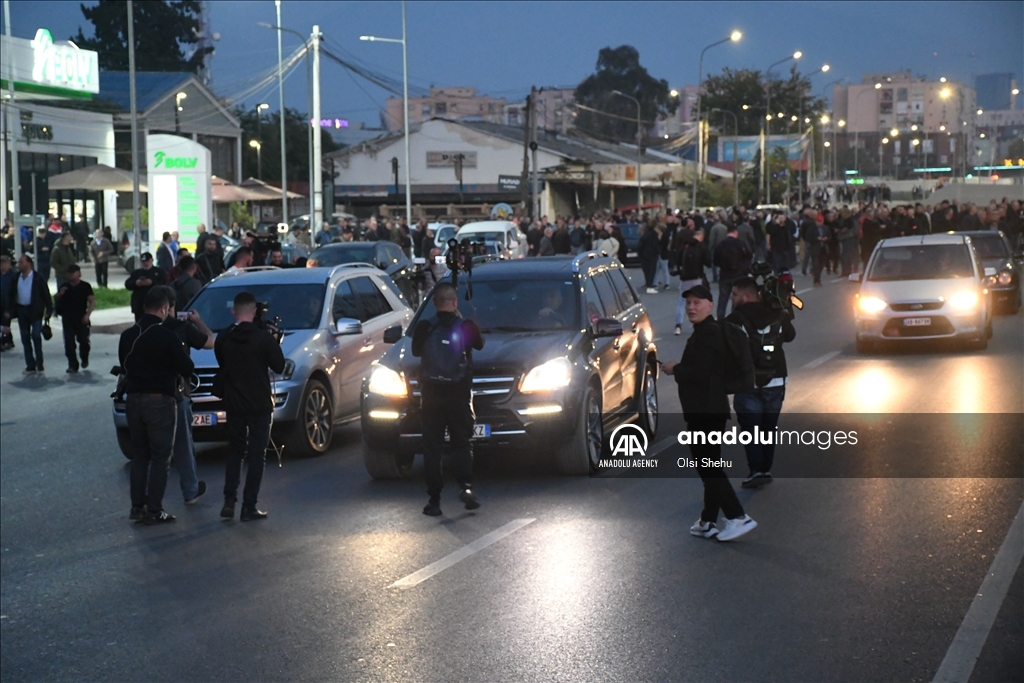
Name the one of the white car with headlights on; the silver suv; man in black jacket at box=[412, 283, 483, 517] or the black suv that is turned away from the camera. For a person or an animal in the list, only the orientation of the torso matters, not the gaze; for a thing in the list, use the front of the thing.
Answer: the man in black jacket

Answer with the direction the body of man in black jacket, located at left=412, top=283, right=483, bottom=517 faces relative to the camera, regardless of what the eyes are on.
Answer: away from the camera

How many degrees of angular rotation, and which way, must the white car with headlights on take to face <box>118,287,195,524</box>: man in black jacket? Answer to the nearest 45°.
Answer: approximately 45° to its right

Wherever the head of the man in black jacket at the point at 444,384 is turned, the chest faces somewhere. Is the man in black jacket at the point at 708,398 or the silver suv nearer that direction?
the silver suv

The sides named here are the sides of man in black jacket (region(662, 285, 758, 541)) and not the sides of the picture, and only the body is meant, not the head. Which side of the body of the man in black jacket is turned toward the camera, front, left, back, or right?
left

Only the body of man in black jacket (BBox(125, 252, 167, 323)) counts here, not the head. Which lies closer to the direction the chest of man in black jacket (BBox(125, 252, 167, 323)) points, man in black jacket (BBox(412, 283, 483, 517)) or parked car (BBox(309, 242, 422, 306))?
the man in black jacket

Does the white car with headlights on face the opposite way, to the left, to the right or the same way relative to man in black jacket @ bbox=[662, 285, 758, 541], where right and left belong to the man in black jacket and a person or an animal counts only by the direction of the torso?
to the left

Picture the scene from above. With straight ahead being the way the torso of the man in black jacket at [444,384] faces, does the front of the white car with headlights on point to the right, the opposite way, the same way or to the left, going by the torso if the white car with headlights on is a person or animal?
the opposite way

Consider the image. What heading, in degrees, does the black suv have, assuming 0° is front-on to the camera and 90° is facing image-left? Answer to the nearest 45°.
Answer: approximately 45°

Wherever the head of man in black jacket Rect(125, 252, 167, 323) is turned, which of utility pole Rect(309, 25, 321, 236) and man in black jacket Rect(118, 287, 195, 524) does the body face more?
the man in black jacket

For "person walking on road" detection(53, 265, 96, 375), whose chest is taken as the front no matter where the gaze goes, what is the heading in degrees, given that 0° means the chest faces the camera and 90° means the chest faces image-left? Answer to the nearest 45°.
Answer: approximately 0°

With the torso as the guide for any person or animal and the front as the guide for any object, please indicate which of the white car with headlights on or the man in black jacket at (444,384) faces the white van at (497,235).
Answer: the man in black jacket

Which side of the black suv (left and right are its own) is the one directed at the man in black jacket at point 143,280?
right

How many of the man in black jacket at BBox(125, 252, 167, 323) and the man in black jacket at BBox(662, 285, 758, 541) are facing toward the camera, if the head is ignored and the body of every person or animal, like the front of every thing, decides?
1
